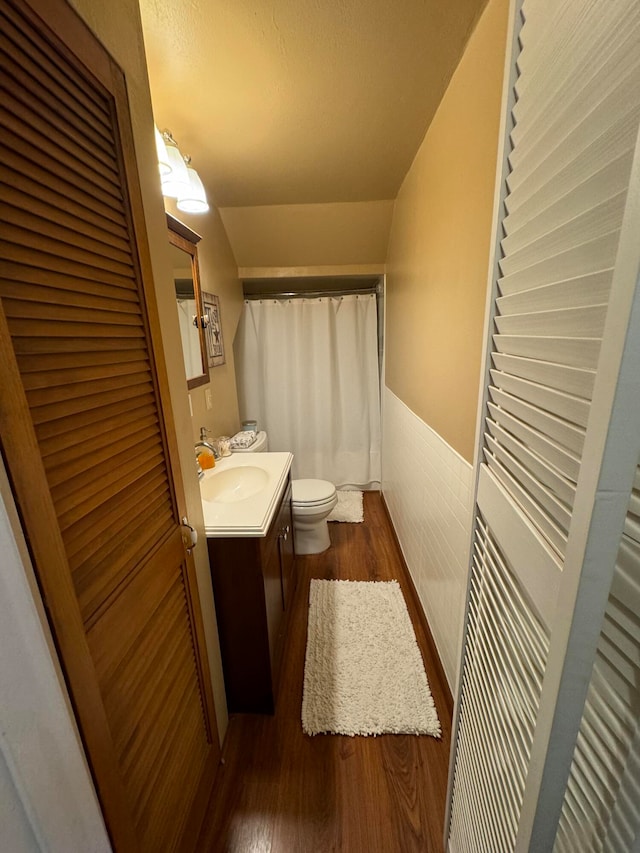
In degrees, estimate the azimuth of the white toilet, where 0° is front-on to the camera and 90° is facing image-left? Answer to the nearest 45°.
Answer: approximately 270°

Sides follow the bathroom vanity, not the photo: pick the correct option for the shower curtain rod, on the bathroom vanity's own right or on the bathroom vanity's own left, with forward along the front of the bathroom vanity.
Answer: on the bathroom vanity's own left

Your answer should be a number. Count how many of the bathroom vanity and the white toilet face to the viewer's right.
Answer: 2

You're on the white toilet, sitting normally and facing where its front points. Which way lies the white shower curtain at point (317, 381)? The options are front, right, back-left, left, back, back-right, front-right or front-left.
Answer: left

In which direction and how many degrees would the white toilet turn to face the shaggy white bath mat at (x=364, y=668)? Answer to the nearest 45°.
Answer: approximately 90° to its right

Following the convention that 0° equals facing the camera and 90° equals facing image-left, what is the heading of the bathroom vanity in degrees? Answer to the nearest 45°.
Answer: approximately 270°

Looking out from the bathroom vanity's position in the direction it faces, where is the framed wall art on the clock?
The framed wall art is roughly at 9 o'clock from the bathroom vanity.
